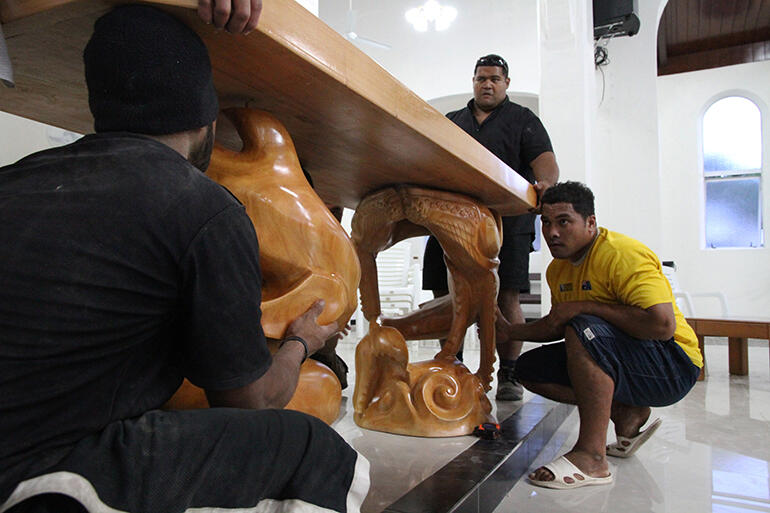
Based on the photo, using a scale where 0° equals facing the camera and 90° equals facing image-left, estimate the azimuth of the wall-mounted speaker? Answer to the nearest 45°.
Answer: approximately 45°

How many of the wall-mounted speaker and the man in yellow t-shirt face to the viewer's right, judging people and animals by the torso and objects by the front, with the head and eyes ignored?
0

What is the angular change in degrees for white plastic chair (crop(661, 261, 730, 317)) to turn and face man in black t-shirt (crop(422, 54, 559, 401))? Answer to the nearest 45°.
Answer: approximately 90° to its right

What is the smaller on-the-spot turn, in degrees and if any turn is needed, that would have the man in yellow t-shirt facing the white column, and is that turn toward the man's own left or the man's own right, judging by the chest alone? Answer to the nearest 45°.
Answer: approximately 135° to the man's own right

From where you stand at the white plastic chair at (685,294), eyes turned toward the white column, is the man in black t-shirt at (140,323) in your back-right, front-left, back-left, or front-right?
front-left

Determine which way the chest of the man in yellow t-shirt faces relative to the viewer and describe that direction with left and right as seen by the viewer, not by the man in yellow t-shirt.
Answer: facing the viewer and to the left of the viewer

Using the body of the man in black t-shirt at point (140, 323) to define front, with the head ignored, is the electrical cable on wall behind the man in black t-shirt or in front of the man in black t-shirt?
in front

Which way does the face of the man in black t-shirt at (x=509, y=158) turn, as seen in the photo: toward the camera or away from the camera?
toward the camera

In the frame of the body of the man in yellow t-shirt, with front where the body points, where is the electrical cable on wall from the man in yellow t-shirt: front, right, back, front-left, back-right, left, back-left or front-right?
back-right

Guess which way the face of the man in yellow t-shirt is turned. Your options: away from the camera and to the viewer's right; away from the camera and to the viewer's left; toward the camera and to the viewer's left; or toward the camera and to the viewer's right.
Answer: toward the camera and to the viewer's left
